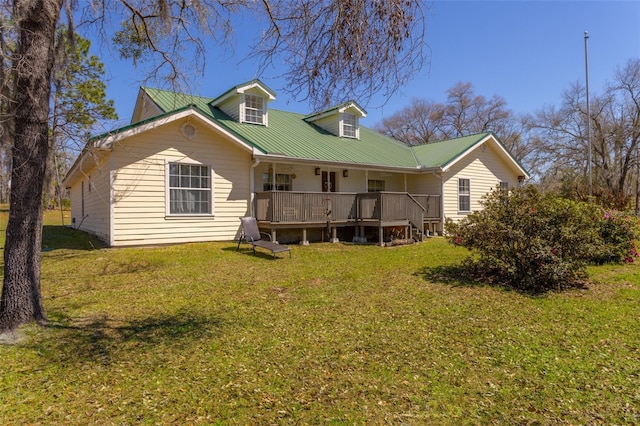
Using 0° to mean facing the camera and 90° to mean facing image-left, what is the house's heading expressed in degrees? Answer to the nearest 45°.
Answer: approximately 315°

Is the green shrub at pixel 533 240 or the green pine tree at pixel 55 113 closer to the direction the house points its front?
the green shrub

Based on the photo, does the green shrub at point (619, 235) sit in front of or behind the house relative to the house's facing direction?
in front

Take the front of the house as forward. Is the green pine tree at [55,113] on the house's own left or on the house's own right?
on the house's own right

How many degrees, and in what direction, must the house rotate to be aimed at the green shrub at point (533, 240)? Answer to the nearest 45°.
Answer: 0° — it already faces it
